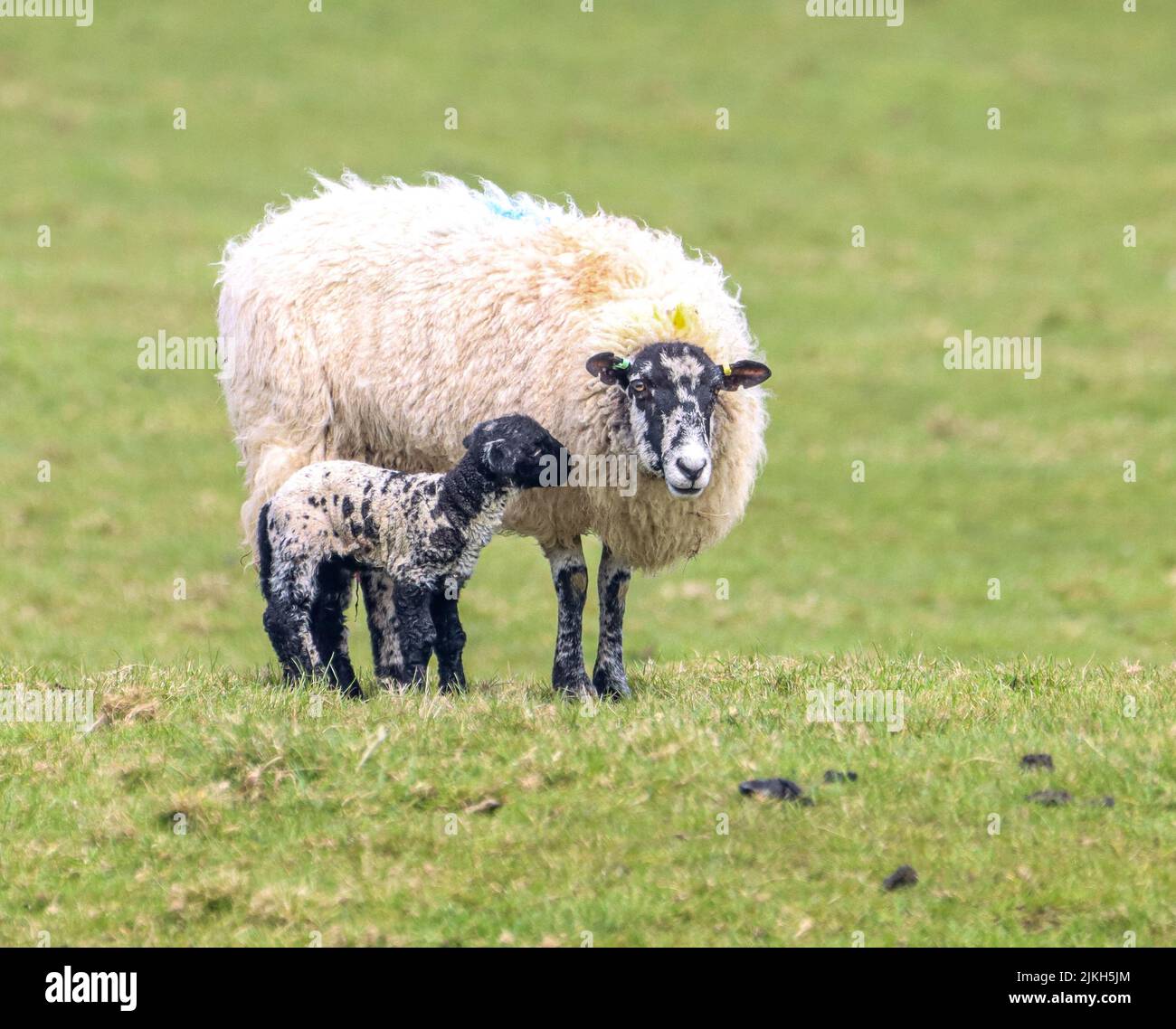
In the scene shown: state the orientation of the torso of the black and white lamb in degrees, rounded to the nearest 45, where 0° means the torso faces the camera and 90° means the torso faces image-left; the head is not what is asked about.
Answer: approximately 270°

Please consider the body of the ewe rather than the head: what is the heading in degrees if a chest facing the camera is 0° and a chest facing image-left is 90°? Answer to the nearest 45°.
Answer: approximately 315°
